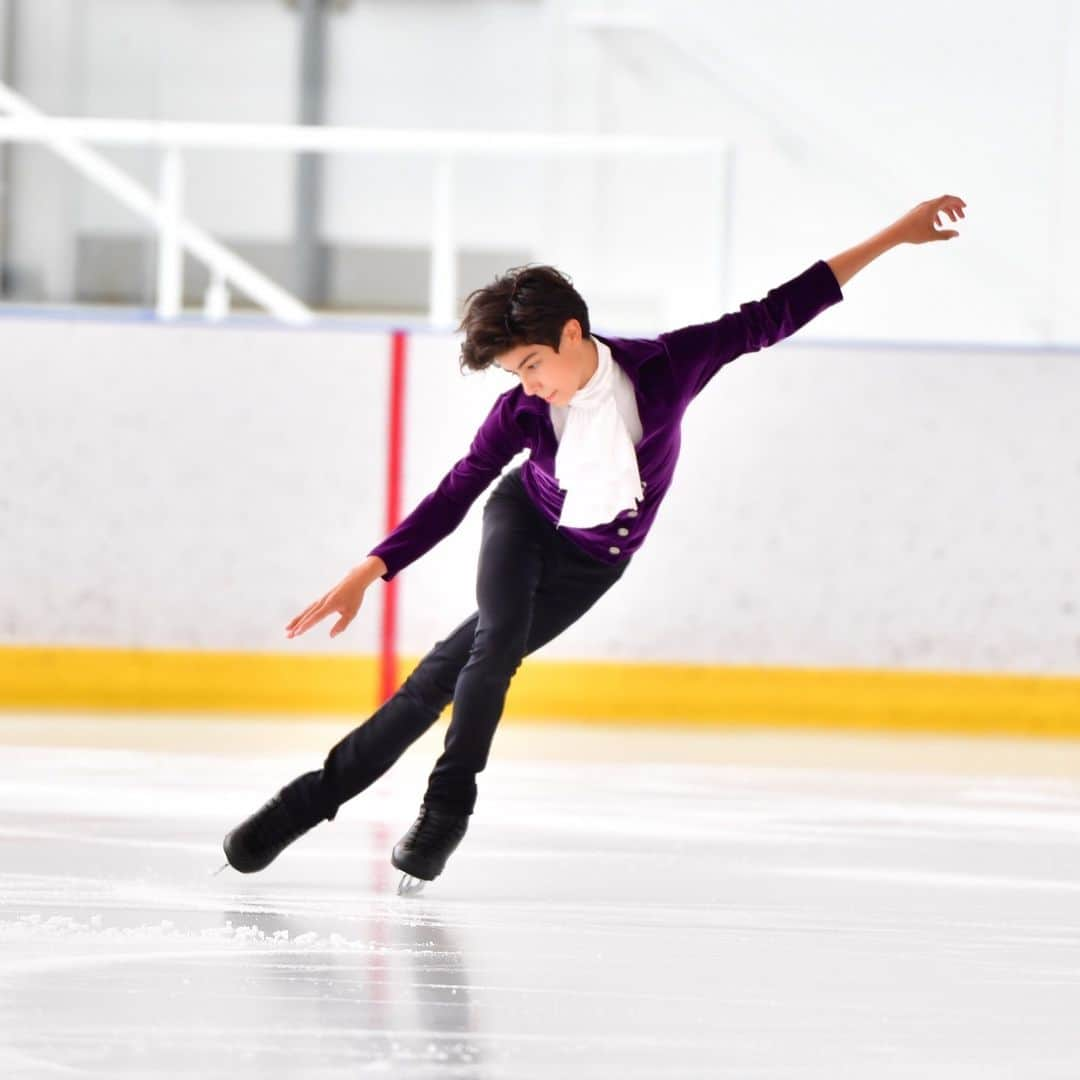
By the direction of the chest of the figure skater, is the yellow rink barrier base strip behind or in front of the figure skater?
behind

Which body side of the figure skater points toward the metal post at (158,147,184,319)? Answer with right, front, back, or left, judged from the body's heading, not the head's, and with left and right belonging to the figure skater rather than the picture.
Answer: back

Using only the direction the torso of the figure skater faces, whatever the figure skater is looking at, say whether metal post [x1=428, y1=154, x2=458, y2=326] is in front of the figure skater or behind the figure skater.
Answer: behind

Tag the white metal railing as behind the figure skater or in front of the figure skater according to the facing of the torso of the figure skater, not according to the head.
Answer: behind
